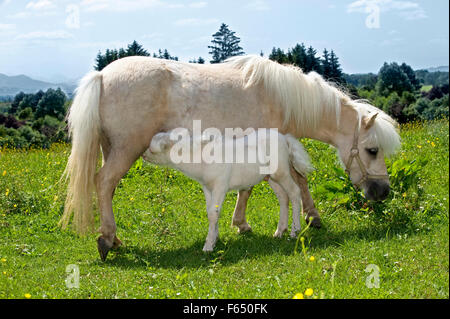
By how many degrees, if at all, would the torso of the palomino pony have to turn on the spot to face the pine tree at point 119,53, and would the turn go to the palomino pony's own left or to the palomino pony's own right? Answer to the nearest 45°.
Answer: approximately 90° to the palomino pony's own left

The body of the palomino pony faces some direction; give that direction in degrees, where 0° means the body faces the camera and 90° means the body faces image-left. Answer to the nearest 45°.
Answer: approximately 270°

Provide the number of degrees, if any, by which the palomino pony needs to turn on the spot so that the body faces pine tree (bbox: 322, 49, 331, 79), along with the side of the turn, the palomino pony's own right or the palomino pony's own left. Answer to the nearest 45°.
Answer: approximately 90° to the palomino pony's own left

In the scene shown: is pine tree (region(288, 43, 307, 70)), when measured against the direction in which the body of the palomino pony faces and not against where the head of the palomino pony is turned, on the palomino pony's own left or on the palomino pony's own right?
on the palomino pony's own left
